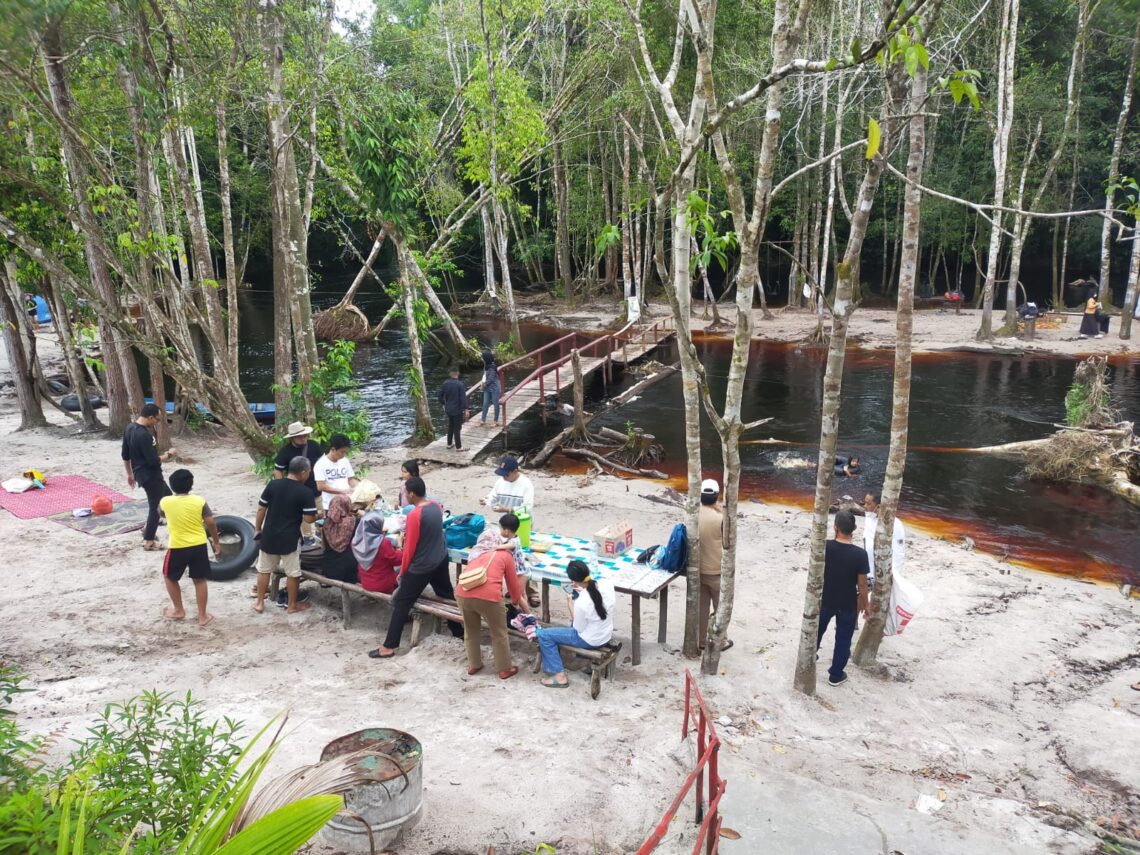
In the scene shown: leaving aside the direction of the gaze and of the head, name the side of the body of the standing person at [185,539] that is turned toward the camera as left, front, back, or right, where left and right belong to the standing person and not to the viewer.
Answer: back

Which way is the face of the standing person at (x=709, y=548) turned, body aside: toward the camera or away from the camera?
away from the camera

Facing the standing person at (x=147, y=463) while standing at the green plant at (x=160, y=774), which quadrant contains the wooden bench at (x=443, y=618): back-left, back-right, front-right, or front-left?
front-right

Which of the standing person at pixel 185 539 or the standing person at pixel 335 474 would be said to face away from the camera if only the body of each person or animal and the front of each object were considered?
the standing person at pixel 185 539

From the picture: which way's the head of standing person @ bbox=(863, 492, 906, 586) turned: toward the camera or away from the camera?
toward the camera

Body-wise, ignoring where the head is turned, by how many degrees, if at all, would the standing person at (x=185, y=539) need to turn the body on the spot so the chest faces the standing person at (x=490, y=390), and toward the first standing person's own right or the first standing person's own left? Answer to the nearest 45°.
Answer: approximately 45° to the first standing person's own right

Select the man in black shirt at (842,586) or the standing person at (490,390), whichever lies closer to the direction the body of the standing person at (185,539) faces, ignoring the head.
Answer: the standing person

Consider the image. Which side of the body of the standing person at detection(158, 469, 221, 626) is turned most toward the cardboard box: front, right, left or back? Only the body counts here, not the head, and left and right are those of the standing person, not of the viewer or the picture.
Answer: right

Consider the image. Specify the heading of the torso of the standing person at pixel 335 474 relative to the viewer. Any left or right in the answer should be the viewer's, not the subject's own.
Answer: facing the viewer and to the right of the viewer

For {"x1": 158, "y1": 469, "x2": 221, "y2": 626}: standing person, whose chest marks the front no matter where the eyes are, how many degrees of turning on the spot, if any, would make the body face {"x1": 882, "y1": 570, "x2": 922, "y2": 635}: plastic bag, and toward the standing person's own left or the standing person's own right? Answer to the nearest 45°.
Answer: approximately 135° to the standing person's own right

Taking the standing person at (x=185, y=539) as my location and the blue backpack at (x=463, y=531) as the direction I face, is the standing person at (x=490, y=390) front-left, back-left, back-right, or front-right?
front-left

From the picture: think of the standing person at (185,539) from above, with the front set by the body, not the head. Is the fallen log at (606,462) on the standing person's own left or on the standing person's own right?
on the standing person's own right

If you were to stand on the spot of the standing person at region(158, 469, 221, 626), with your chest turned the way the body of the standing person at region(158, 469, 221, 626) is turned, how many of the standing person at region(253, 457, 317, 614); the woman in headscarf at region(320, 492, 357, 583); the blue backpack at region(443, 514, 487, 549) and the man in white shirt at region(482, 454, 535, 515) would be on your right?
4

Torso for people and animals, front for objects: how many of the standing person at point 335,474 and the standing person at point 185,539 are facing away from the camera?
1

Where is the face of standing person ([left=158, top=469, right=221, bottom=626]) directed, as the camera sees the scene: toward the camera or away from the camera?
away from the camera
